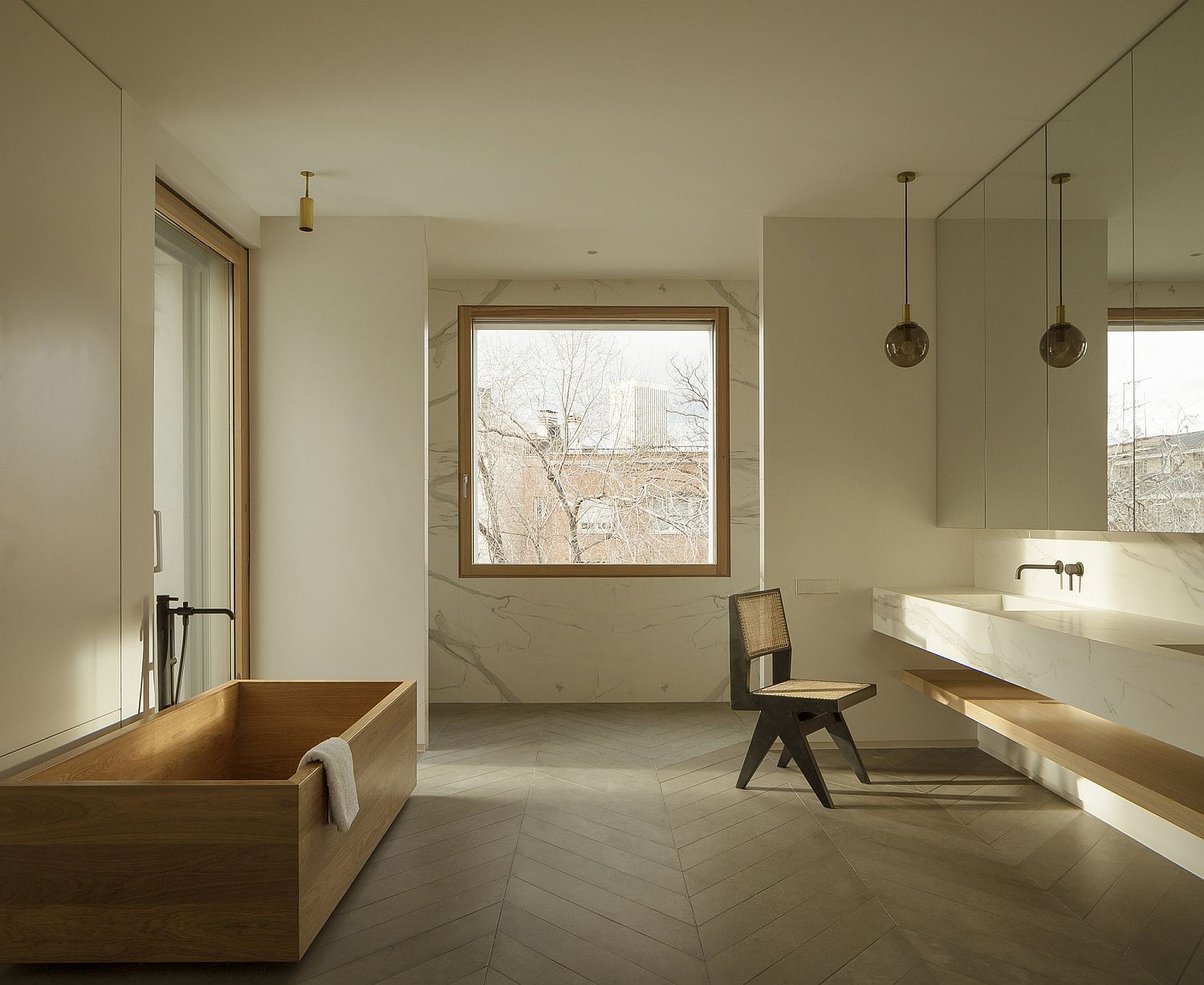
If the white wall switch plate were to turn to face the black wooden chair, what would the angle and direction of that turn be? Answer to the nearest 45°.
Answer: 0° — it already faces it

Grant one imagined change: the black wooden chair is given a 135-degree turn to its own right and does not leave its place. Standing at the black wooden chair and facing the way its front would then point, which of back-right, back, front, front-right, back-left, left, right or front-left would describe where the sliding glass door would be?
front

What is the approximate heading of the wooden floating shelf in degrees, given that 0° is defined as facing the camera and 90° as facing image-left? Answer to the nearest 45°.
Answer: approximately 45°

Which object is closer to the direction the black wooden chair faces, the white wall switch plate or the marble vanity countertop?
the marble vanity countertop

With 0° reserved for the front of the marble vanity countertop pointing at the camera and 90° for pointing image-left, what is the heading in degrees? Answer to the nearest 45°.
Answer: approximately 45°

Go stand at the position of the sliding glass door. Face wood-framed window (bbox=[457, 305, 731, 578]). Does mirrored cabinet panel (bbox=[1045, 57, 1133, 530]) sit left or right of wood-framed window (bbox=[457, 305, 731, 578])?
right

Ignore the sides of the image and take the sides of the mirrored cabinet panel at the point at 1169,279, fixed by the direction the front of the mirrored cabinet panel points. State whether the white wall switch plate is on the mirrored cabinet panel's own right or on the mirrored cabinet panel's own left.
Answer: on the mirrored cabinet panel's own right
